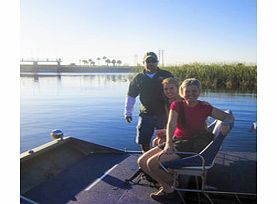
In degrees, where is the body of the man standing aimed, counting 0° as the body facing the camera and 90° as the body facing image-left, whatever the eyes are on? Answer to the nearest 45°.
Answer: approximately 0°

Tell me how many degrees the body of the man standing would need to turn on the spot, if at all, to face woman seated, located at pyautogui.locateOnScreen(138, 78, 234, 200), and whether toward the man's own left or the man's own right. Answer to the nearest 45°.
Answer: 0° — they already face them

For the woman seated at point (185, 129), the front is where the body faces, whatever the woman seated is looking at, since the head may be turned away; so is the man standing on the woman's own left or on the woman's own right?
on the woman's own right

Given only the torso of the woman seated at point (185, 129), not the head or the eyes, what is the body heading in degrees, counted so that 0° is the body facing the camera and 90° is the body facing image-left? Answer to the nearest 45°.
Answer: approximately 45°
